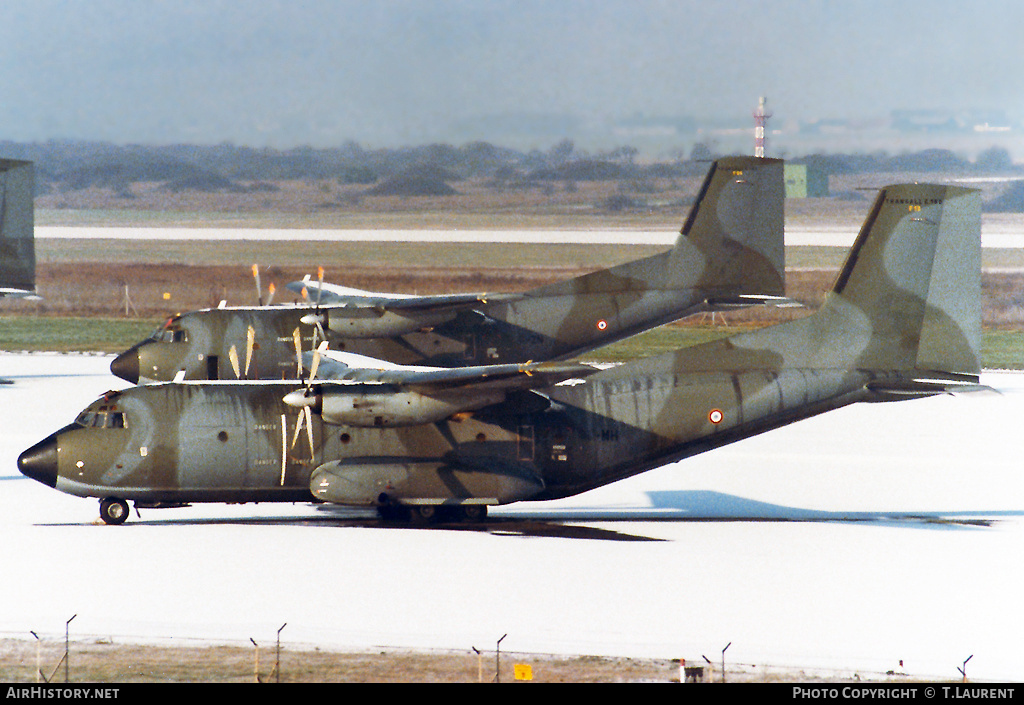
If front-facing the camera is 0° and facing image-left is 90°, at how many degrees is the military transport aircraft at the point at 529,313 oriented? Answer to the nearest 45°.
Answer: approximately 90°

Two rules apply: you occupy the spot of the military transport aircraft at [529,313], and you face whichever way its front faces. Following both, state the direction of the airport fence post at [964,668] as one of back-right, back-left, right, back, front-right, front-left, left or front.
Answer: left

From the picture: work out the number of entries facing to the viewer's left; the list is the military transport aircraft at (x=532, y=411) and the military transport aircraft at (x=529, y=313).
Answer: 2

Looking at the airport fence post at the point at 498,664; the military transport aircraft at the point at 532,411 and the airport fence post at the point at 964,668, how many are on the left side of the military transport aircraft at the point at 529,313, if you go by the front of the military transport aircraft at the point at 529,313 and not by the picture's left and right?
3

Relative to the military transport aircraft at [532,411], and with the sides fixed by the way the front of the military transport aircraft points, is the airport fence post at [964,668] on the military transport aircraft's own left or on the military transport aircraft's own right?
on the military transport aircraft's own left

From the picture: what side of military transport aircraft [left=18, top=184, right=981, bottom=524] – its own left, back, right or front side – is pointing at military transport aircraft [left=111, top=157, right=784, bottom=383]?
right

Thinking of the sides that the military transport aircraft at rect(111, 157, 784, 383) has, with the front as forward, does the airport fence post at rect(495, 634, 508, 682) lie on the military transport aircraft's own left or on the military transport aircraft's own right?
on the military transport aircraft's own left

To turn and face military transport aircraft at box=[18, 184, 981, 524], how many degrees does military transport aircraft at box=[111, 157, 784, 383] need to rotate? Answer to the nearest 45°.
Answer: approximately 90° to its left

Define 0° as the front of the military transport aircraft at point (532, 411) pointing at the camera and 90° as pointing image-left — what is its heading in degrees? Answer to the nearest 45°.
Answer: approximately 90°
